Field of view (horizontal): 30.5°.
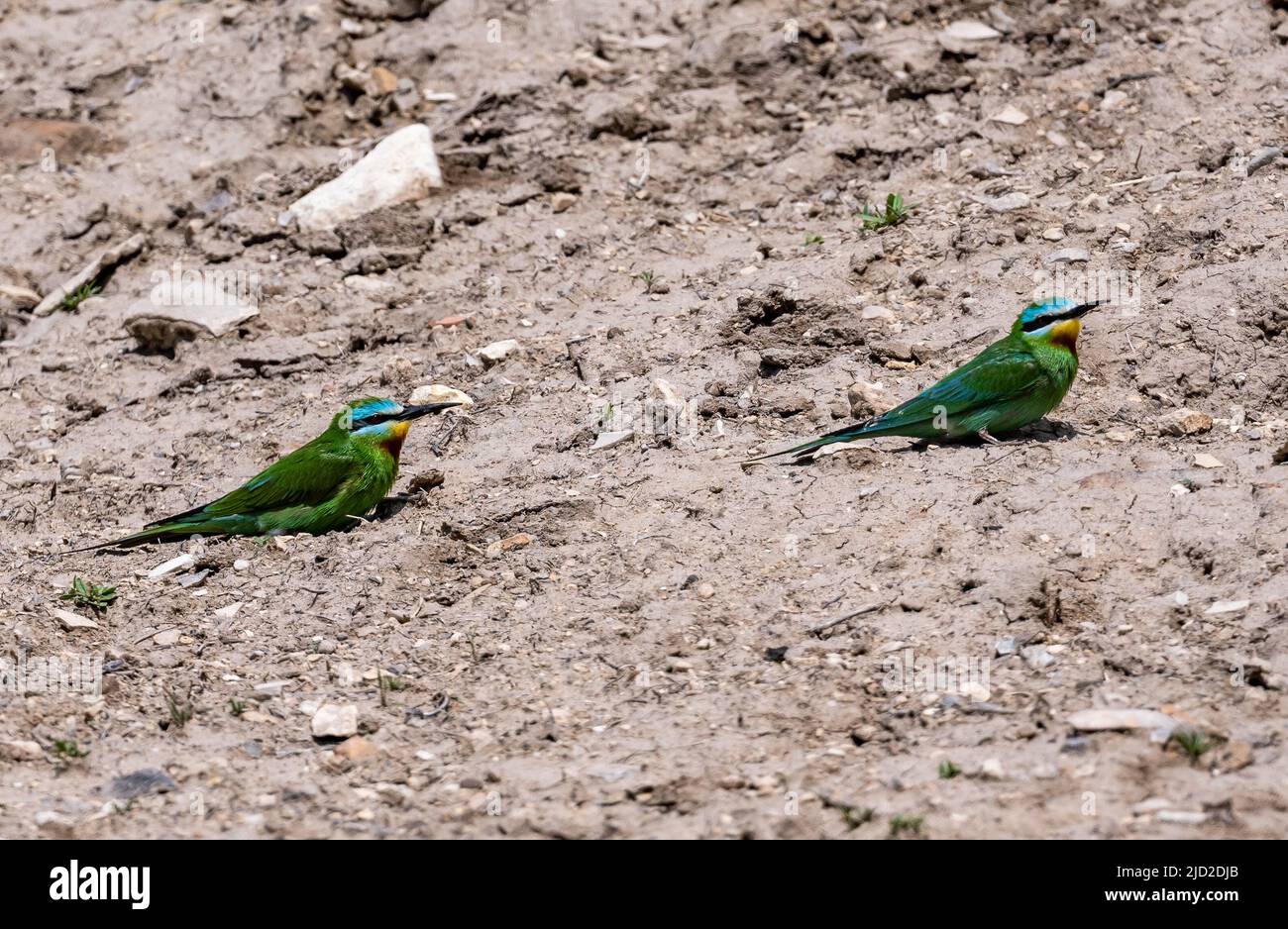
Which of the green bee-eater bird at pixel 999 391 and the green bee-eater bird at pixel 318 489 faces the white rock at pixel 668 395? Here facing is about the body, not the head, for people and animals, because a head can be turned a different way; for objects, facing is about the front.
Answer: the green bee-eater bird at pixel 318 489

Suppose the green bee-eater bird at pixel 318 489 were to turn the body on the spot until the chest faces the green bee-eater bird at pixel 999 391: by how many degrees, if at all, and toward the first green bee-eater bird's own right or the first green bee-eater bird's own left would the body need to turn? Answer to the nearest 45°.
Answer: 0° — it already faces it

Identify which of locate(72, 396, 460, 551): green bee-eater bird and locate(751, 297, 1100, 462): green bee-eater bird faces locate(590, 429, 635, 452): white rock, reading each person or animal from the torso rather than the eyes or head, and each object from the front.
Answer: locate(72, 396, 460, 551): green bee-eater bird

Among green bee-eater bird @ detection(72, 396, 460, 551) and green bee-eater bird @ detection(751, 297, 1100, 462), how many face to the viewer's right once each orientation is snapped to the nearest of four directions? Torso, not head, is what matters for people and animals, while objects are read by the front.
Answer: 2

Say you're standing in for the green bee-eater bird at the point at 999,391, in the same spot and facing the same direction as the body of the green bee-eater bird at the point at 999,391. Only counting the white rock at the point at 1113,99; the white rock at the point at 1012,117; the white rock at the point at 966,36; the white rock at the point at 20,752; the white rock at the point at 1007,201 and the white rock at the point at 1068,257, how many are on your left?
5

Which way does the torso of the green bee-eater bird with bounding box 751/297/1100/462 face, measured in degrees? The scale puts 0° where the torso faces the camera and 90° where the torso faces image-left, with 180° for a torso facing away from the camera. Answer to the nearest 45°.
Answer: approximately 270°

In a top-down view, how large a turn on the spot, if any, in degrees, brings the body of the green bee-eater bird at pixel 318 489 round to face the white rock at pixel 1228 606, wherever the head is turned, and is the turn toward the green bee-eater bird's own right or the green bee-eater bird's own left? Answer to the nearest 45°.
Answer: approximately 45° to the green bee-eater bird's own right

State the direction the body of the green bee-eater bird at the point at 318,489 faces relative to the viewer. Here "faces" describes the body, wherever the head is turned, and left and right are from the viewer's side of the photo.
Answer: facing to the right of the viewer
